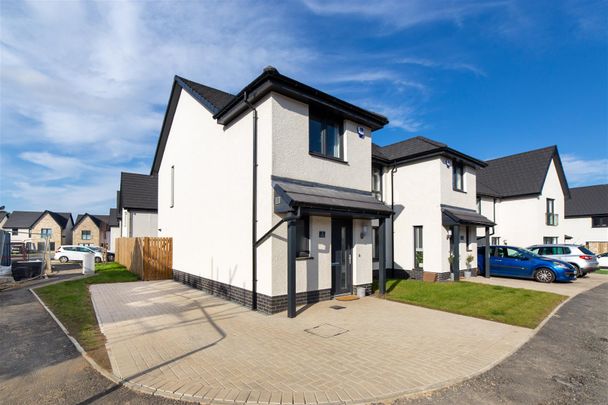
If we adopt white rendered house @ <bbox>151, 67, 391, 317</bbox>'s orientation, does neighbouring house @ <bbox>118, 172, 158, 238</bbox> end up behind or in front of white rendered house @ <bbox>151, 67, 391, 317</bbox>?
behind

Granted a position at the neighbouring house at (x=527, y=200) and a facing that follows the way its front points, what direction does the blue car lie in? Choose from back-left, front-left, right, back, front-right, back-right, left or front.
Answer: front-right

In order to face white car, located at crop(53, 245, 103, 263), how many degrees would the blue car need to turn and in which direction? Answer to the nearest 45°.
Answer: approximately 180°

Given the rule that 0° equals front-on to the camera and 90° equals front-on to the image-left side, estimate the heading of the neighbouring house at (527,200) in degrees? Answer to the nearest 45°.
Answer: approximately 315°

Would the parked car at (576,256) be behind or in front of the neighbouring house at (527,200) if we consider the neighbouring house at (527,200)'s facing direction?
in front

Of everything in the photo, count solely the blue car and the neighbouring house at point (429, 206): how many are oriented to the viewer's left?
0

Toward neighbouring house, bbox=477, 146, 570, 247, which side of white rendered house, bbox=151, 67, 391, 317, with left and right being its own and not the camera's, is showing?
left

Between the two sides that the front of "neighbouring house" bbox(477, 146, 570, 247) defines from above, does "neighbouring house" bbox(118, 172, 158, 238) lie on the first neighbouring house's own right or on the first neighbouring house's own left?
on the first neighbouring house's own right

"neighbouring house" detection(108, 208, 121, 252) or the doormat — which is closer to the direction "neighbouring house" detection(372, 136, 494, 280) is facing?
the doormat

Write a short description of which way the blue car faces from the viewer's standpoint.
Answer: facing to the right of the viewer
